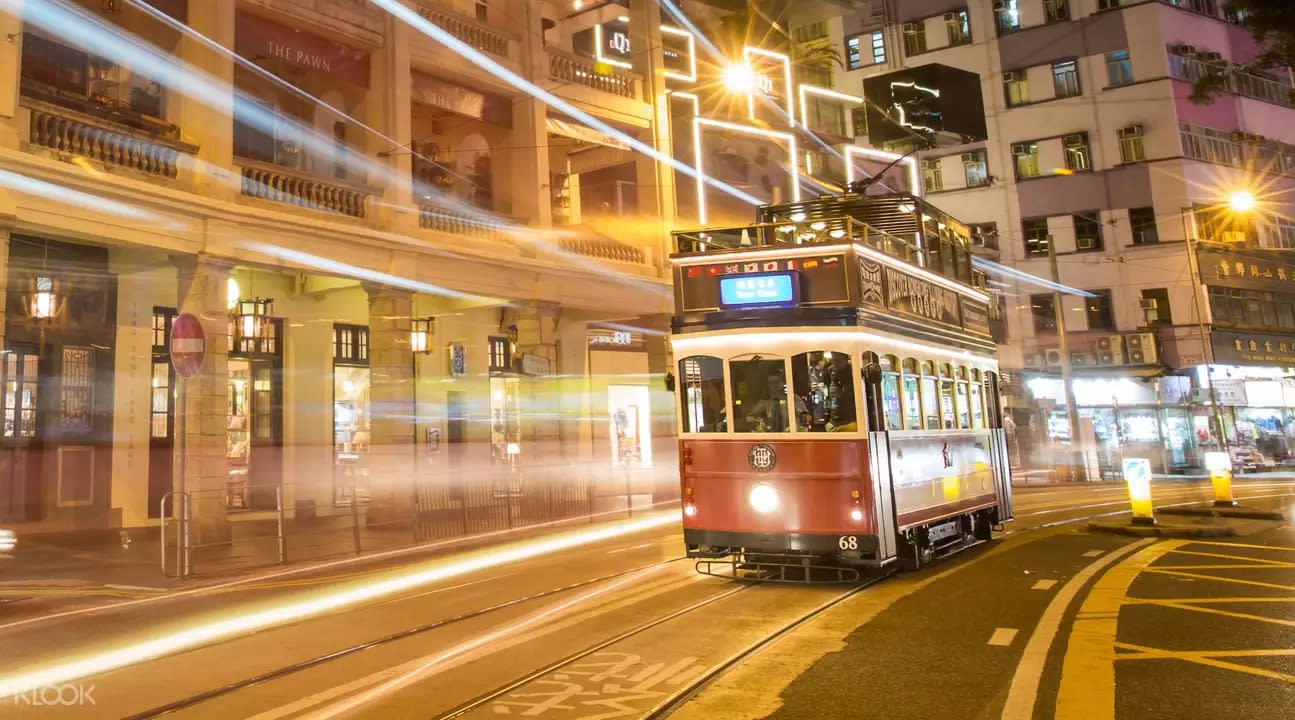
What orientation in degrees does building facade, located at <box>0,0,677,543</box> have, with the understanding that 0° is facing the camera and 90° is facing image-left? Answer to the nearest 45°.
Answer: approximately 315°

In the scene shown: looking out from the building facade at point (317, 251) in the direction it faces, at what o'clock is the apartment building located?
The apartment building is roughly at 10 o'clock from the building facade.

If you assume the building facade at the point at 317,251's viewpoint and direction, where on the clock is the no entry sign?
The no entry sign is roughly at 2 o'clock from the building facade.

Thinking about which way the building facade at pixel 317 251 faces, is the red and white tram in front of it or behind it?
in front

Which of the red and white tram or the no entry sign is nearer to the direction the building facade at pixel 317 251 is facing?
the red and white tram
